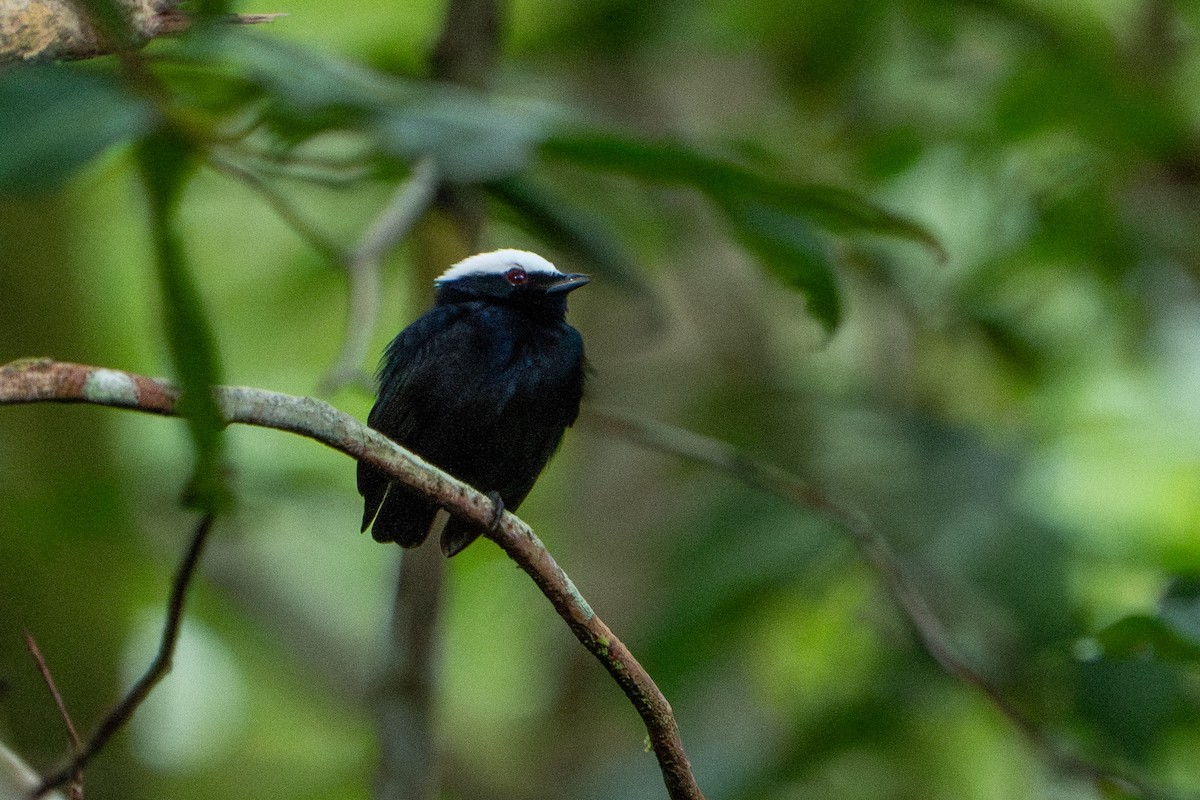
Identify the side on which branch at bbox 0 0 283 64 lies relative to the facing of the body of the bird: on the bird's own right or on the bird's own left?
on the bird's own right

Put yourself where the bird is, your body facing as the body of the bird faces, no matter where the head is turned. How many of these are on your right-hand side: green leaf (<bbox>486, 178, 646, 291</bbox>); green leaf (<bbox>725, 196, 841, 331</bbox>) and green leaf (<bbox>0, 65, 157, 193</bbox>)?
1

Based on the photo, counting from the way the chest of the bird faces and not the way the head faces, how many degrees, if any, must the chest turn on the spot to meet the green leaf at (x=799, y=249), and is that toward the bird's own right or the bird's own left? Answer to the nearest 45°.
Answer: approximately 45° to the bird's own left

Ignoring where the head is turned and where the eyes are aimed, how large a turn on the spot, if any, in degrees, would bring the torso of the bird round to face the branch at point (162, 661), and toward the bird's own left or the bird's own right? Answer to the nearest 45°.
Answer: approximately 90° to the bird's own right
